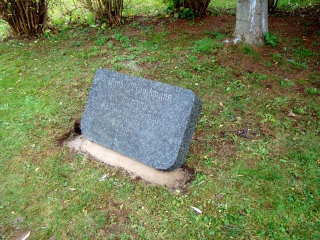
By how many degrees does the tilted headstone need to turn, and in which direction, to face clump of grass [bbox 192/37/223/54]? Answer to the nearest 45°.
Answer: approximately 180°
